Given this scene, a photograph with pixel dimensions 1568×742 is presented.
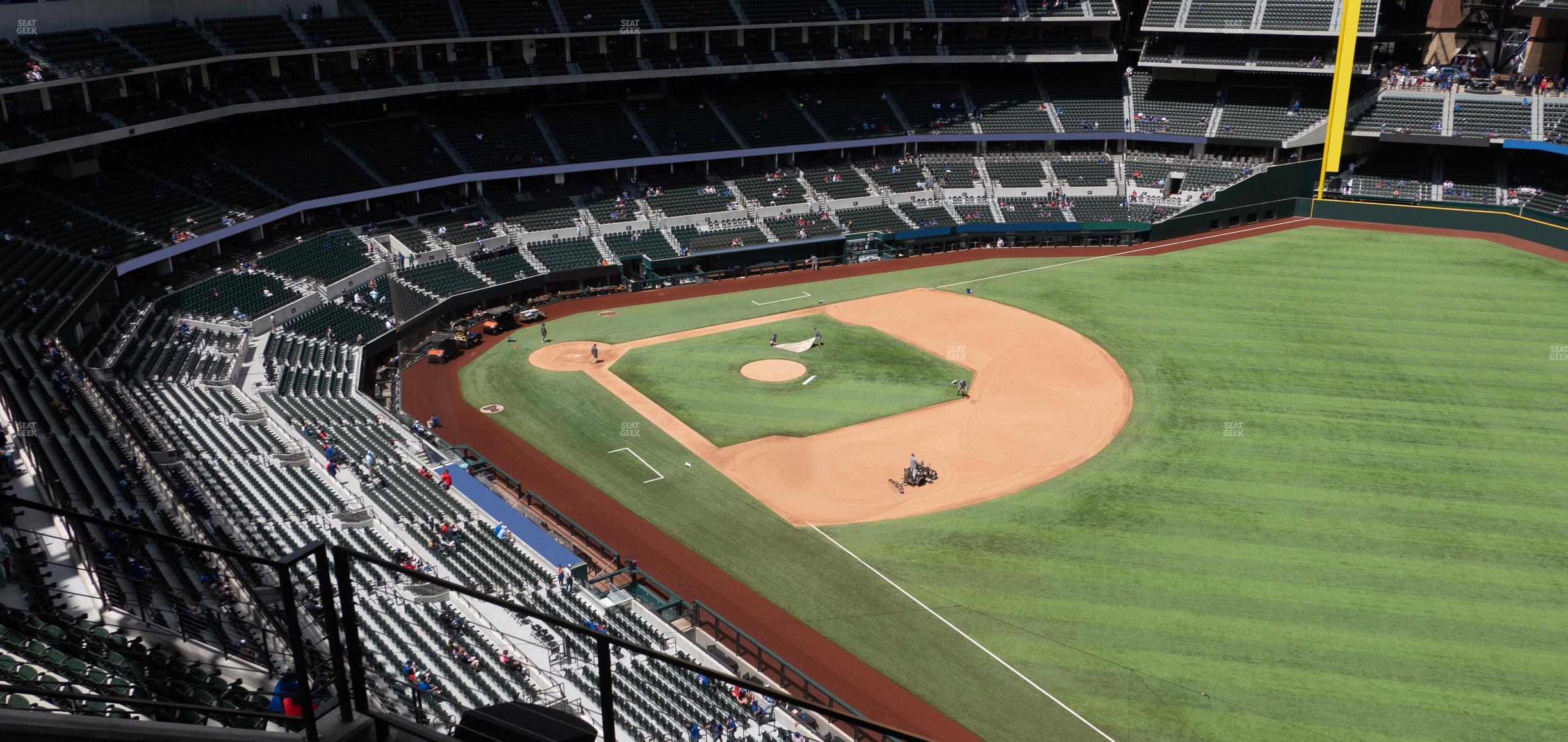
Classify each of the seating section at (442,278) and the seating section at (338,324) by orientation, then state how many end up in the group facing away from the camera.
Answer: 0

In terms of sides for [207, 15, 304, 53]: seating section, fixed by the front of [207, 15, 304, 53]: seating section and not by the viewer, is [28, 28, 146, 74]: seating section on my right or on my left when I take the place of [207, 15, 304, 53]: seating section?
on my right

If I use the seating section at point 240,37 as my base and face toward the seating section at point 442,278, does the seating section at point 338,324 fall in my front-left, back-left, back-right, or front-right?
front-right

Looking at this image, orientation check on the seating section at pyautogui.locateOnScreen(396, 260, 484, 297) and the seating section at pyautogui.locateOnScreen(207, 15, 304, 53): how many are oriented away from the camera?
0

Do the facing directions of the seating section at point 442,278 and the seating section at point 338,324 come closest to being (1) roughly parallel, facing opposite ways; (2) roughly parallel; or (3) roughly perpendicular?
roughly parallel

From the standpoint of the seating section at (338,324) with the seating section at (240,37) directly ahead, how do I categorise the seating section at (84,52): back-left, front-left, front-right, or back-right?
front-left

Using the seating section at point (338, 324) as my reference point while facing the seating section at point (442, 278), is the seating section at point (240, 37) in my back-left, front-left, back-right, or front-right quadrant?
front-left

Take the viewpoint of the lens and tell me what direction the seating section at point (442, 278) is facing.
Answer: facing the viewer and to the right of the viewer

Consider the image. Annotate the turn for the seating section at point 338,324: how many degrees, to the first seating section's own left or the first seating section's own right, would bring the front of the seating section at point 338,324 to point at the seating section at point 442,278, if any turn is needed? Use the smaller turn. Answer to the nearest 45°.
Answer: approximately 90° to the first seating section's own left

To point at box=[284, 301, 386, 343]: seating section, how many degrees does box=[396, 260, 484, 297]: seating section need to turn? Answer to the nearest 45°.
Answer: approximately 90° to its right
